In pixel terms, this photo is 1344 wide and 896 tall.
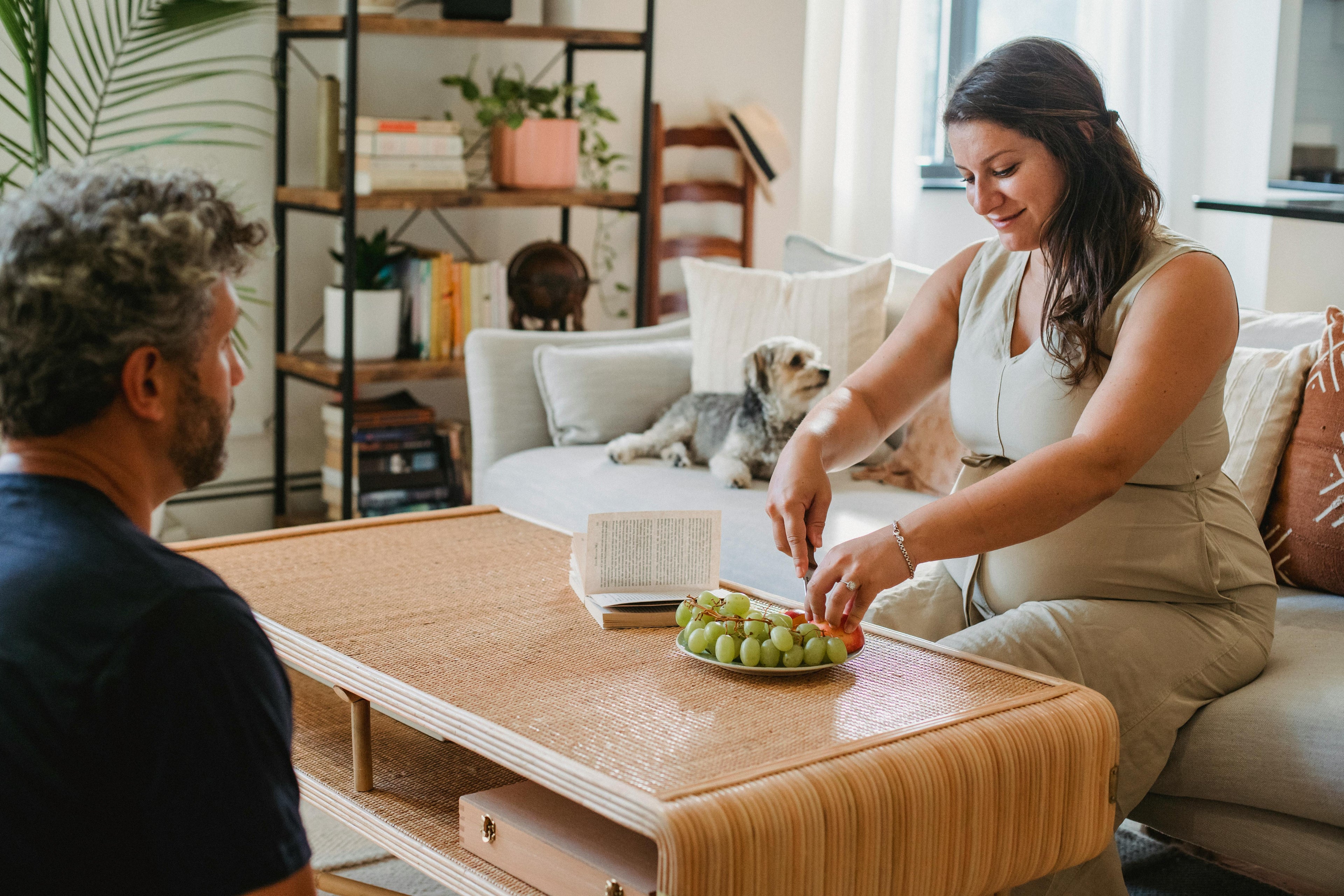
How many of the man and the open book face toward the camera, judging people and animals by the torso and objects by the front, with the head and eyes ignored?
1

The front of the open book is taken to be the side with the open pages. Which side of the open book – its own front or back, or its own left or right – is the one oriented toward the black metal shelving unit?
back

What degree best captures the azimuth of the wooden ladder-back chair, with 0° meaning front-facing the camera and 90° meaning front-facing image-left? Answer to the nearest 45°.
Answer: approximately 0°

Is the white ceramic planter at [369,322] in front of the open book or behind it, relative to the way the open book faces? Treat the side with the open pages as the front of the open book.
behind

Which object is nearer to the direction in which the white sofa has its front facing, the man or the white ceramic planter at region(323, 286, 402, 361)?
the man

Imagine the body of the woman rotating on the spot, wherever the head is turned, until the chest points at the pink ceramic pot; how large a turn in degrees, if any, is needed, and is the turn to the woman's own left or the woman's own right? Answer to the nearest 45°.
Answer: approximately 90° to the woman's own right

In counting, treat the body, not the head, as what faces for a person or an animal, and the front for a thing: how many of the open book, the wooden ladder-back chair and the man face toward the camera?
2
